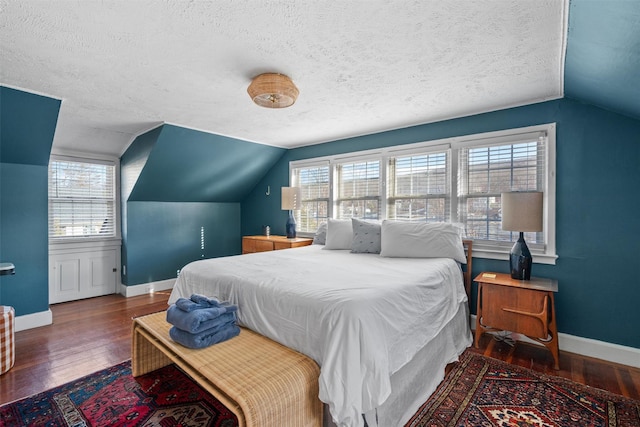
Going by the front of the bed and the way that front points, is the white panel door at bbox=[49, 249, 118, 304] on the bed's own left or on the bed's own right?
on the bed's own right

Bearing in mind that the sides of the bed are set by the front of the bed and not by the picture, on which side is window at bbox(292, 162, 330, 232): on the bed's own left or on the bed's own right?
on the bed's own right

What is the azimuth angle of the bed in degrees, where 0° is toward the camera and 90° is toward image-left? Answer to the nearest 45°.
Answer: approximately 45°

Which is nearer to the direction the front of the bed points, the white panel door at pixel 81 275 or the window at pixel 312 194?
the white panel door

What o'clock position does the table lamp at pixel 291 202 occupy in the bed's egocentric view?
The table lamp is roughly at 4 o'clock from the bed.

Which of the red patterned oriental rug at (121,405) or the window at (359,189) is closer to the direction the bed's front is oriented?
the red patterned oriental rug

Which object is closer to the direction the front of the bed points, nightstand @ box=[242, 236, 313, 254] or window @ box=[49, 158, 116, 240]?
the window
